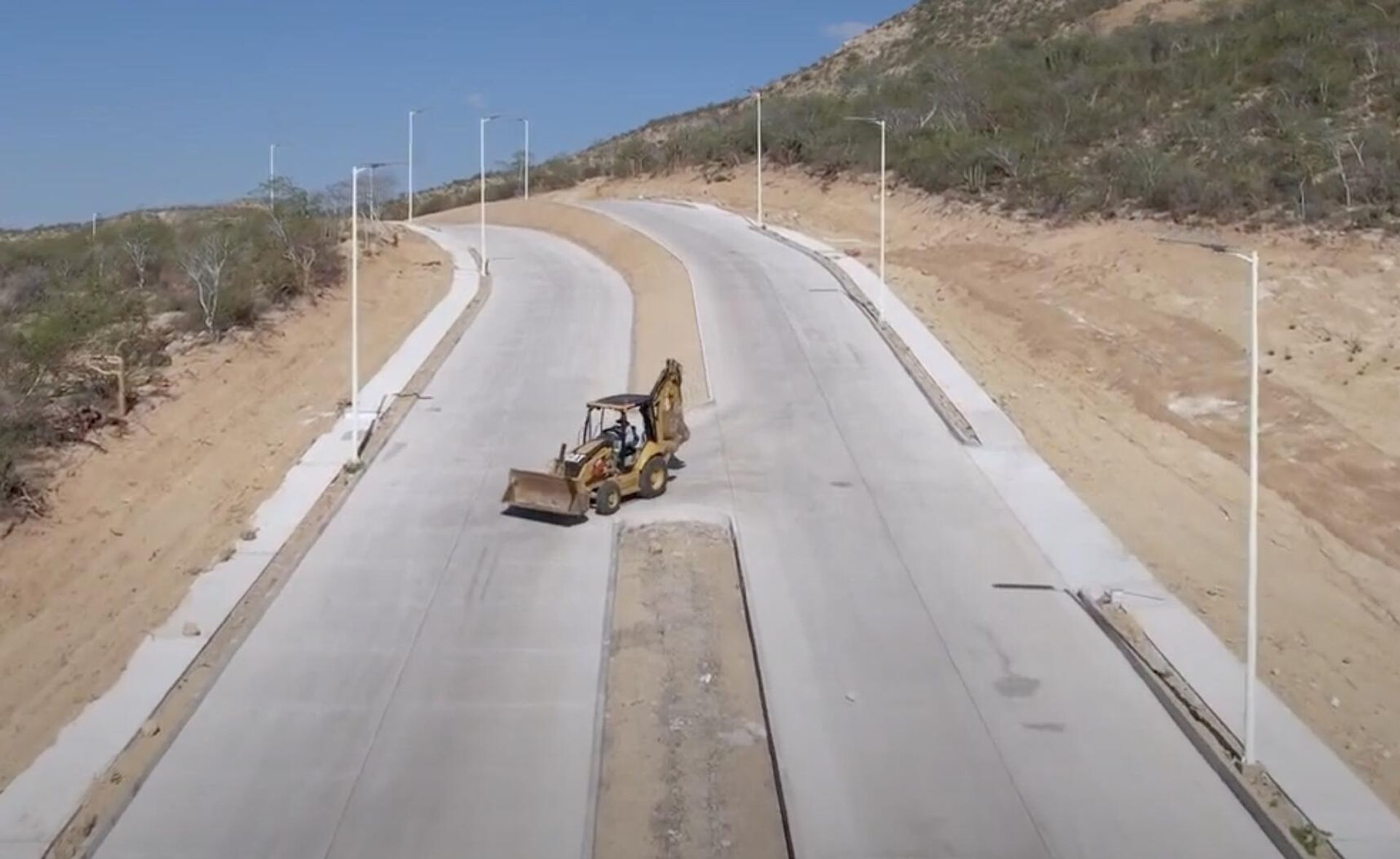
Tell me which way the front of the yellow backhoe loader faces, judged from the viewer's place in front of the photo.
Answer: facing the viewer and to the left of the viewer

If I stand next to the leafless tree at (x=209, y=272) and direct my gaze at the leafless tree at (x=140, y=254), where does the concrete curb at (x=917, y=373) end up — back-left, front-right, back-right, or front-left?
back-right

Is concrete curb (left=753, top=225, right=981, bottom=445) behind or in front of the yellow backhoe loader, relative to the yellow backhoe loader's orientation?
behind

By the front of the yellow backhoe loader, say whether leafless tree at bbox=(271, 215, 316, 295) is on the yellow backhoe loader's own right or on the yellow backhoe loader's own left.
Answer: on the yellow backhoe loader's own right

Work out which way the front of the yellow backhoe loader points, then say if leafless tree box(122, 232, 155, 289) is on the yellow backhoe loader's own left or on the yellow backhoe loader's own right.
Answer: on the yellow backhoe loader's own right
